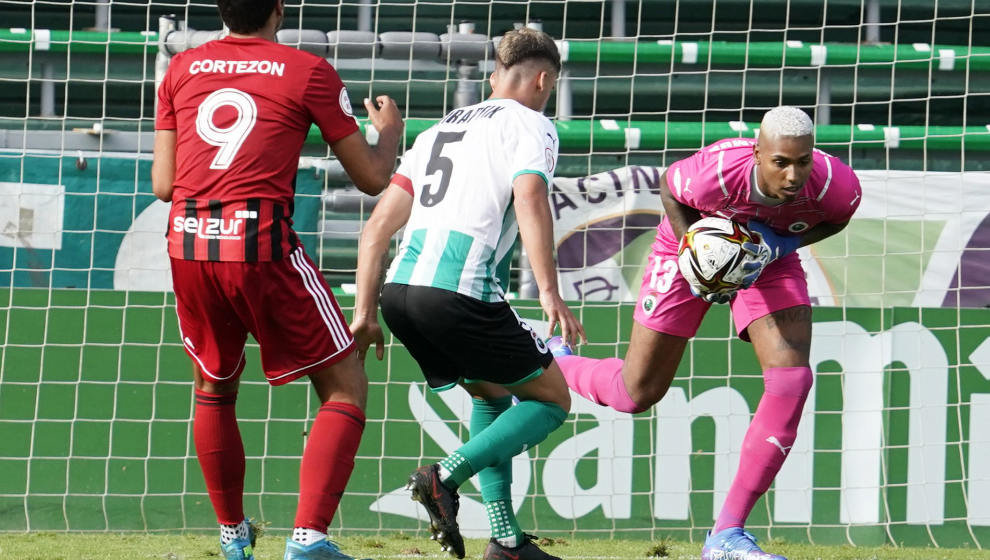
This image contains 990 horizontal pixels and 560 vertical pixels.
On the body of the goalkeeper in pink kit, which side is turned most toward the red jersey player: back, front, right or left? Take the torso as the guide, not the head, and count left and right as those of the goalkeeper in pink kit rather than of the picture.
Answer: right
